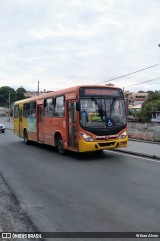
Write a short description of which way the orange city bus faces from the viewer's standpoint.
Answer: facing the viewer and to the right of the viewer
